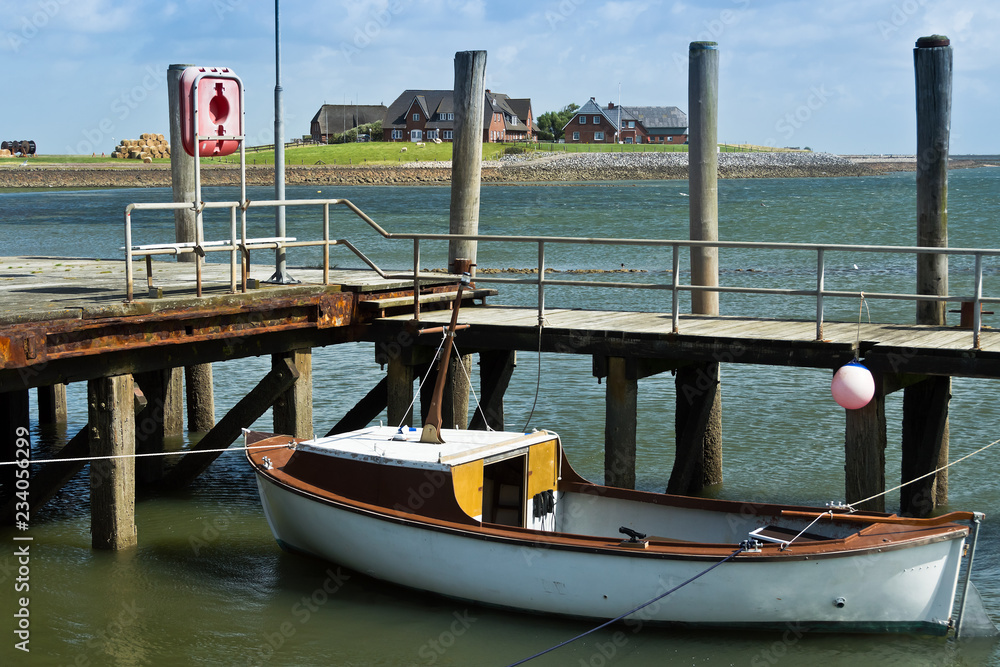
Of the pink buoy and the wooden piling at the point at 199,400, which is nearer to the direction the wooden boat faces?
the wooden piling

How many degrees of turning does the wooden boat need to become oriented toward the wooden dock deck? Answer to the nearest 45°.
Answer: approximately 90° to its right

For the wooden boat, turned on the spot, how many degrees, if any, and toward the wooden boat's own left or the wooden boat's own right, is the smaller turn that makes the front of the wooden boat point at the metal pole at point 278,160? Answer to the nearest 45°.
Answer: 0° — it already faces it

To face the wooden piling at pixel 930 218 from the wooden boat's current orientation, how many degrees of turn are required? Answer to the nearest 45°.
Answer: approximately 90° to its right

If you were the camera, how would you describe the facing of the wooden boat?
facing away from the viewer and to the left of the viewer

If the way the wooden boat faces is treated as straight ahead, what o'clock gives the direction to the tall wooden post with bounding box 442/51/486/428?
The tall wooden post is roughly at 1 o'clock from the wooden boat.

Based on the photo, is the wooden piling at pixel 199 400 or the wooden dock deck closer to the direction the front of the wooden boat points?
the wooden piling

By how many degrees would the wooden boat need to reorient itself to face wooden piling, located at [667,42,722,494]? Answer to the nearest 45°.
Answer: approximately 45° to its right

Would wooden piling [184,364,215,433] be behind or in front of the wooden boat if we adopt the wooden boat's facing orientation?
in front
